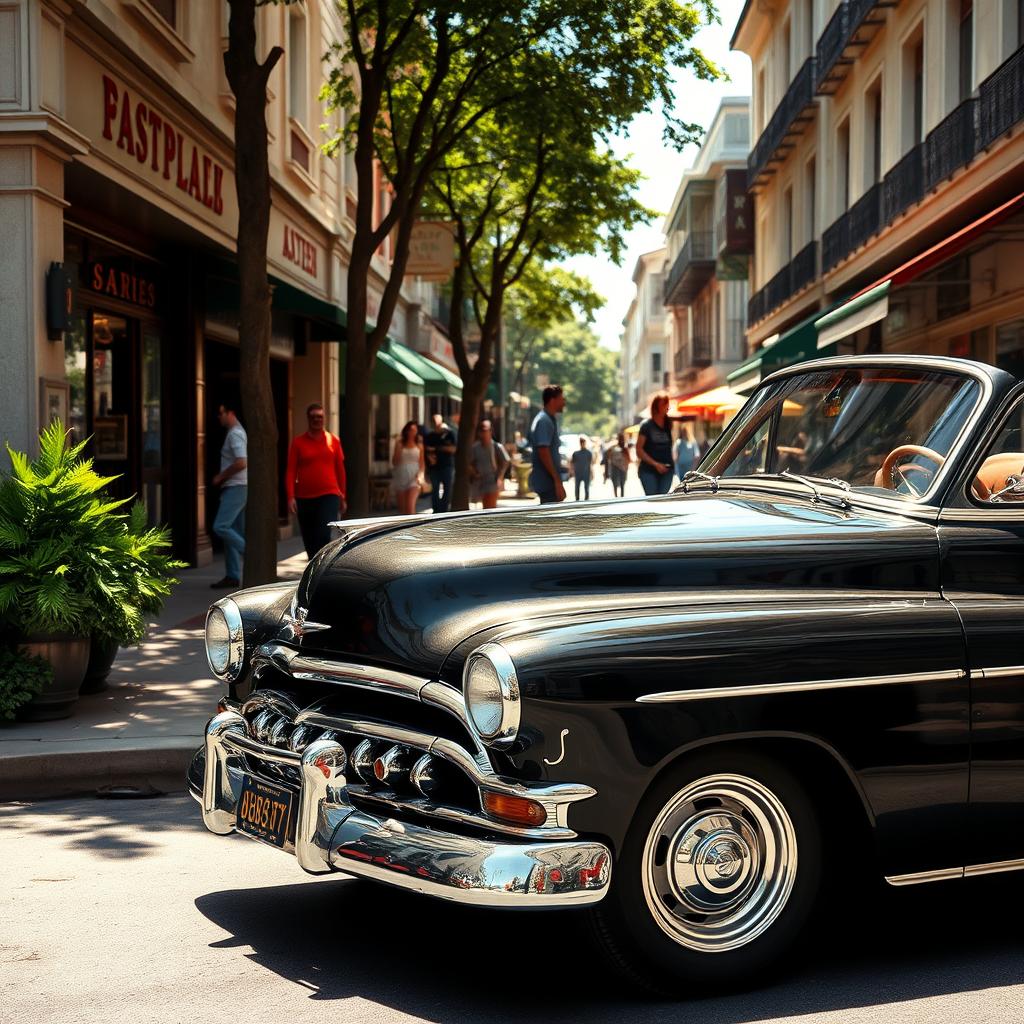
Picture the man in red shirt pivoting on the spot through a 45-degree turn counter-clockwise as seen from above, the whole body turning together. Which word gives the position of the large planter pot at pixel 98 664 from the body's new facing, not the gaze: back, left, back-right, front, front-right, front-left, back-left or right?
front-right

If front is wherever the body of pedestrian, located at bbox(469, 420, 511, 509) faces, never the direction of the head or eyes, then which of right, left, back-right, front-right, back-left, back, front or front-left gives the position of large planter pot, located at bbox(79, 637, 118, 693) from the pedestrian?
front

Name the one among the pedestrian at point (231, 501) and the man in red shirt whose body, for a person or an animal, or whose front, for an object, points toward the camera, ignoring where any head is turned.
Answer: the man in red shirt

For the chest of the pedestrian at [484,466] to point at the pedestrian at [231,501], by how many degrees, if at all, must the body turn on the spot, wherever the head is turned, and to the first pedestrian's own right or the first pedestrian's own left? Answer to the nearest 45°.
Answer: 0° — they already face them

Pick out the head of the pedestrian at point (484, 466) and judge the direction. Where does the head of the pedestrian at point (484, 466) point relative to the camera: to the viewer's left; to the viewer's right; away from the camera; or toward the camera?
toward the camera

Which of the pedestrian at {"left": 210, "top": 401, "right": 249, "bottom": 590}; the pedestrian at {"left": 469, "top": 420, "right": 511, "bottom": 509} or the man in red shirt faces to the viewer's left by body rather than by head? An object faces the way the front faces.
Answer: the pedestrian at {"left": 210, "top": 401, "right": 249, "bottom": 590}

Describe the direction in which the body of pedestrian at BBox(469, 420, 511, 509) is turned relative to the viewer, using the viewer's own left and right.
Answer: facing the viewer

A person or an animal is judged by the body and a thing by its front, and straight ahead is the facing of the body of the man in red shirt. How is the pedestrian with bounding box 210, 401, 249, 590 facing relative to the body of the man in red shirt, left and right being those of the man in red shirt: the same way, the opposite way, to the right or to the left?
to the right

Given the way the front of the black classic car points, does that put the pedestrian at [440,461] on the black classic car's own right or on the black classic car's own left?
on the black classic car's own right

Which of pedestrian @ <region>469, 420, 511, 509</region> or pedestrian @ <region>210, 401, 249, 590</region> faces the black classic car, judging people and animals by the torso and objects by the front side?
pedestrian @ <region>469, 420, 511, 509</region>

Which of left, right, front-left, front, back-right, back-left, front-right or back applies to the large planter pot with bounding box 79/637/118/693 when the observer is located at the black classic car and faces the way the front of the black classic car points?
right

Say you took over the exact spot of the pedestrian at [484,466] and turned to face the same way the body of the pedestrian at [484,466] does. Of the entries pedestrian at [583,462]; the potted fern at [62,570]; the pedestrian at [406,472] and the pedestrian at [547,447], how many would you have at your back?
1

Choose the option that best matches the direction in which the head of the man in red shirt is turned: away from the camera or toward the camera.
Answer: toward the camera

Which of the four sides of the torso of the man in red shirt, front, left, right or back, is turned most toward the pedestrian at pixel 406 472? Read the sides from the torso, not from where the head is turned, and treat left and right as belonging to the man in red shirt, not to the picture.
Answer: back

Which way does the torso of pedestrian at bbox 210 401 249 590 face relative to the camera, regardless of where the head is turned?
to the viewer's left

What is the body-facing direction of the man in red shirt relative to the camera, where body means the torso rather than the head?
toward the camera
